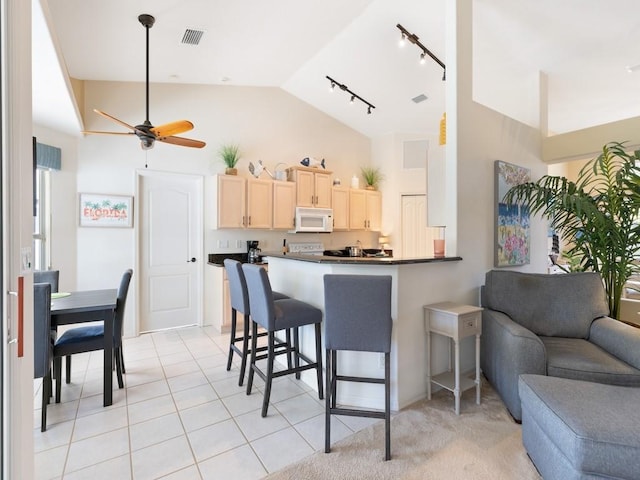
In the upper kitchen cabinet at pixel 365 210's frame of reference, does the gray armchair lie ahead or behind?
ahead

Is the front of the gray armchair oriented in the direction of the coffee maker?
no

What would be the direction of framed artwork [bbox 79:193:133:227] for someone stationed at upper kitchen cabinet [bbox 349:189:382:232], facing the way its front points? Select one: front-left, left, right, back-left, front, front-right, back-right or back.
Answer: front-right

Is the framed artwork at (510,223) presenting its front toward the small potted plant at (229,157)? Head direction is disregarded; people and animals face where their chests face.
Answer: no

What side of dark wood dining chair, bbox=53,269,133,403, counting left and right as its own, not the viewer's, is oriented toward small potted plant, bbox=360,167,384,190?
back

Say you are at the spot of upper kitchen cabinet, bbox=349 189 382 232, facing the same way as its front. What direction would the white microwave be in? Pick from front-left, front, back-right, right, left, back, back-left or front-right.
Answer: front-right

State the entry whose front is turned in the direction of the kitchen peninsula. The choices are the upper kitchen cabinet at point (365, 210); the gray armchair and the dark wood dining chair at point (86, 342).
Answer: the upper kitchen cabinet

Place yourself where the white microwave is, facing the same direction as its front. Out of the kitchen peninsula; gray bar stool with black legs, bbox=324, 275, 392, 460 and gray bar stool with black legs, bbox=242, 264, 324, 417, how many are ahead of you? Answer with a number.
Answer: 3

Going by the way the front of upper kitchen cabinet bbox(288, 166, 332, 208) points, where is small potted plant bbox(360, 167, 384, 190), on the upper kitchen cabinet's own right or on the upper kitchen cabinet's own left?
on the upper kitchen cabinet's own left

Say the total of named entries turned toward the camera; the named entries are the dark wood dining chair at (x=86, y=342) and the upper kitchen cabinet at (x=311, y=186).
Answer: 1

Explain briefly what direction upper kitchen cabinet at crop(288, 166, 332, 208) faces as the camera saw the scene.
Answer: facing the viewer

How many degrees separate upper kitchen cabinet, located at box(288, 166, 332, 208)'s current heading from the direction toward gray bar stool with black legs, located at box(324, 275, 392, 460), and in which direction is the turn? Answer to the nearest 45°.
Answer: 0° — it already faces it

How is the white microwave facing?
toward the camera

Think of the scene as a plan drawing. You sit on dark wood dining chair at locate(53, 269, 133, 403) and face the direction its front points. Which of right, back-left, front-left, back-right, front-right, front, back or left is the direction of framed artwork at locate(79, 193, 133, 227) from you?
right
